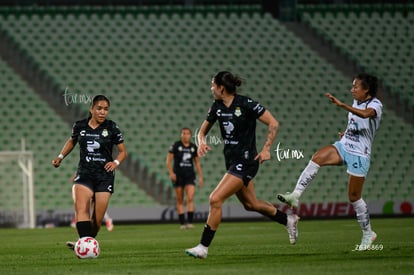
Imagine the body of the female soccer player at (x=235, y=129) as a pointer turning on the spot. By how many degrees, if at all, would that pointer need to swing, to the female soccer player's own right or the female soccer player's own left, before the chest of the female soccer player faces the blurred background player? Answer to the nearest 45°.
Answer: approximately 135° to the female soccer player's own right

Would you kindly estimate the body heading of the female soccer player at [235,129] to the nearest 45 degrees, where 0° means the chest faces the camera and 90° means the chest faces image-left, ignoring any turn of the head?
approximately 45°

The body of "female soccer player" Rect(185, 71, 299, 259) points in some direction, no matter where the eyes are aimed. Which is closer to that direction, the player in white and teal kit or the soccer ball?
the soccer ball

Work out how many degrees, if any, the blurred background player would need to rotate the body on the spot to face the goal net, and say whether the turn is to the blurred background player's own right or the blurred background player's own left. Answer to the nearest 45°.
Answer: approximately 135° to the blurred background player's own right
